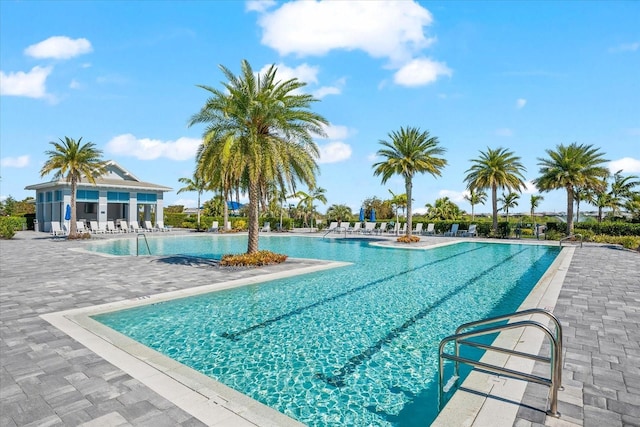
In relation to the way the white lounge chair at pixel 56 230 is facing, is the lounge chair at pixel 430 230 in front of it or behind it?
in front

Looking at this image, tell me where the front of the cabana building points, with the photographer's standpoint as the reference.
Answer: facing the viewer and to the right of the viewer

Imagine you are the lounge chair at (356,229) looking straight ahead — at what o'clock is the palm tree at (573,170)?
The palm tree is roughly at 8 o'clock from the lounge chair.

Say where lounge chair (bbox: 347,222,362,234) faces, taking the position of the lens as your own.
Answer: facing the viewer and to the left of the viewer

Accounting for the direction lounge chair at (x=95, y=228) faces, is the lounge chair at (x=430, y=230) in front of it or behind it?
in front

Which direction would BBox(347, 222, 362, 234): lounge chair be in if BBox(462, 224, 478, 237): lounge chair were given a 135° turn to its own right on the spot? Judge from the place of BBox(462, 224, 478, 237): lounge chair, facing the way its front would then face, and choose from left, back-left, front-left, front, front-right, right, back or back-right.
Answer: left

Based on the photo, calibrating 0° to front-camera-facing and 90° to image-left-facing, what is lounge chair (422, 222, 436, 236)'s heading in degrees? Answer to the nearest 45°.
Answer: approximately 45°

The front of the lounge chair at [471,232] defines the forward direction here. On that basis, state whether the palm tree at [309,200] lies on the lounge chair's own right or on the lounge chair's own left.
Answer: on the lounge chair's own right

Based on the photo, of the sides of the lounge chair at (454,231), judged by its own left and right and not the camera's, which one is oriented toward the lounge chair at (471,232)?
left

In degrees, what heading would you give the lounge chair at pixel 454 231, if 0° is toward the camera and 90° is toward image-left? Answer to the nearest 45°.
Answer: approximately 45°

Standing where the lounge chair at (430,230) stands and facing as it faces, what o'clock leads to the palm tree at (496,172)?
The palm tree is roughly at 8 o'clock from the lounge chair.

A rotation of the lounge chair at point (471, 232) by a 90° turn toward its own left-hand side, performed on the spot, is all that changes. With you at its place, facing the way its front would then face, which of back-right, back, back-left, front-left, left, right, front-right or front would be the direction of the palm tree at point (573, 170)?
front-left

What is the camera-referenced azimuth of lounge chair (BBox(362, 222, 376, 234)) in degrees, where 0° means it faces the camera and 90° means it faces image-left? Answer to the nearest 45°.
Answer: approximately 45°

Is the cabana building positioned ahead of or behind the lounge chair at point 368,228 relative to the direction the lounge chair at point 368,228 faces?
ahead
